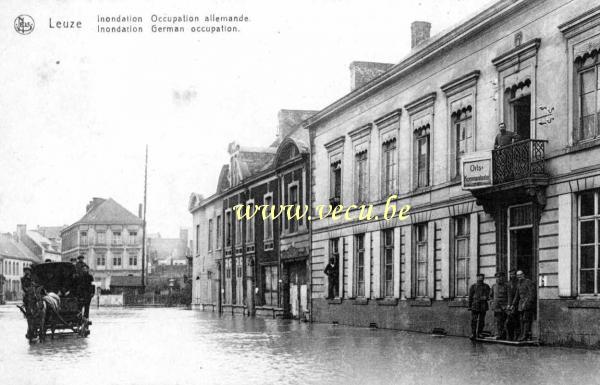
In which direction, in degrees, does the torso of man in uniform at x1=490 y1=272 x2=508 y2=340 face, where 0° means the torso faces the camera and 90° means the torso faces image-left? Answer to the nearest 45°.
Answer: approximately 45°

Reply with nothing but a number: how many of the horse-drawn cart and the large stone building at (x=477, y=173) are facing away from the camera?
0

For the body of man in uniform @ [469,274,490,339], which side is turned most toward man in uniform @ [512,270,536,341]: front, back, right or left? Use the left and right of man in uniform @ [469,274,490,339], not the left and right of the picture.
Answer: left

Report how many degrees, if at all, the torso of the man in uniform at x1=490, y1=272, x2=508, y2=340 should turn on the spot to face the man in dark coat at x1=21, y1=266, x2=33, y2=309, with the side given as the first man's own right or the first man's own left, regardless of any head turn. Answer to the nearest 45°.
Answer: approximately 45° to the first man's own right

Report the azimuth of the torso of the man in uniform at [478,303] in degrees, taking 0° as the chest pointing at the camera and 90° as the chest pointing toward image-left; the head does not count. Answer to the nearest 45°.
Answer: approximately 45°

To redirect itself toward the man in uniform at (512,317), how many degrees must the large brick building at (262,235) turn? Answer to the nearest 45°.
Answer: approximately 45° to its left

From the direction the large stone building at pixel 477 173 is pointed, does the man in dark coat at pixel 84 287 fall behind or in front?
in front

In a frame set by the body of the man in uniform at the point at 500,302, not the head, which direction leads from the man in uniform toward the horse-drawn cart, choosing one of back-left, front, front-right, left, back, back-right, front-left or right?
front-right

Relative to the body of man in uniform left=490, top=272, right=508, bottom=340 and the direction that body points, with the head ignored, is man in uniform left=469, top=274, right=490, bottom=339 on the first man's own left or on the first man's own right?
on the first man's own right

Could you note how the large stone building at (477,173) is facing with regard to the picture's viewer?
facing the viewer and to the left of the viewer
